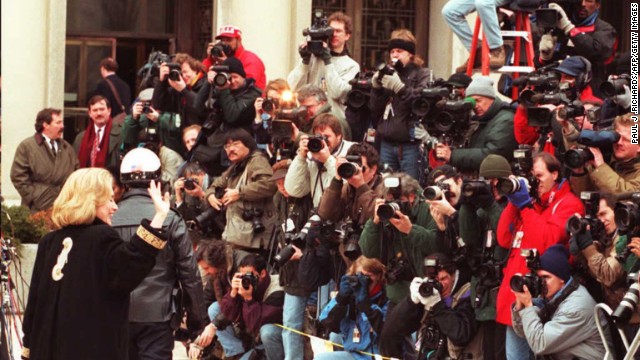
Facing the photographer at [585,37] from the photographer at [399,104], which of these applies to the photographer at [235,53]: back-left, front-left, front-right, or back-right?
back-left

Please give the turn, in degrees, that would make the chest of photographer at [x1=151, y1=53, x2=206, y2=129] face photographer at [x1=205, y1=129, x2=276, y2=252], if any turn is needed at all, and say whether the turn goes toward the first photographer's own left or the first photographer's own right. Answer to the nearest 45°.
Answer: approximately 45° to the first photographer's own left

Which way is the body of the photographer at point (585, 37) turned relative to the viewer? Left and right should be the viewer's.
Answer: facing the viewer and to the left of the viewer

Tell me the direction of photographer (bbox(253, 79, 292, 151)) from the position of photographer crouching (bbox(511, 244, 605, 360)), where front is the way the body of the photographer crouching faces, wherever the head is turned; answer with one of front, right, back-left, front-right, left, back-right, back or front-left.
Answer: front-right

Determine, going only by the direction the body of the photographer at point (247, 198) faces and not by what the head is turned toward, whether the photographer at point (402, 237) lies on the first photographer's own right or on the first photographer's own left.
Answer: on the first photographer's own left

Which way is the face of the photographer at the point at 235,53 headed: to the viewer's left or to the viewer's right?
to the viewer's left

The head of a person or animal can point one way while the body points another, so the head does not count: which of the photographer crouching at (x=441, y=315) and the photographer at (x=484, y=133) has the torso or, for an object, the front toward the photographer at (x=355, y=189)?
the photographer at (x=484, y=133)

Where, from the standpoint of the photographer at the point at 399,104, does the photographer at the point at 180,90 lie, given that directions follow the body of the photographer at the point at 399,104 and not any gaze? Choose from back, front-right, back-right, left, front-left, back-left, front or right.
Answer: right

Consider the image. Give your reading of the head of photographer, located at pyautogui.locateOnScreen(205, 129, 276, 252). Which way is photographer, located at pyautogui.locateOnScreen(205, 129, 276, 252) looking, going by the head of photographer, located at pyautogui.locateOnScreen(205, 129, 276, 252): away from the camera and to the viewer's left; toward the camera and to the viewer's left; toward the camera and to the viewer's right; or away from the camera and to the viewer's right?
toward the camera and to the viewer's left

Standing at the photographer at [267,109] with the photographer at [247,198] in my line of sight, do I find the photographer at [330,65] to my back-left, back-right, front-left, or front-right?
back-left

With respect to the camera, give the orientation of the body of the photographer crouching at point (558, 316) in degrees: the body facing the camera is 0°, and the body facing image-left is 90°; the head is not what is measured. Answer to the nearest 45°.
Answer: approximately 90°

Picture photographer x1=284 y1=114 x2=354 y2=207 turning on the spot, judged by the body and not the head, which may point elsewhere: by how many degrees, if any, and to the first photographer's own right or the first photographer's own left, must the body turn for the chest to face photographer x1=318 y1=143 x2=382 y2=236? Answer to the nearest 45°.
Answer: approximately 90° to the first photographer's own left
